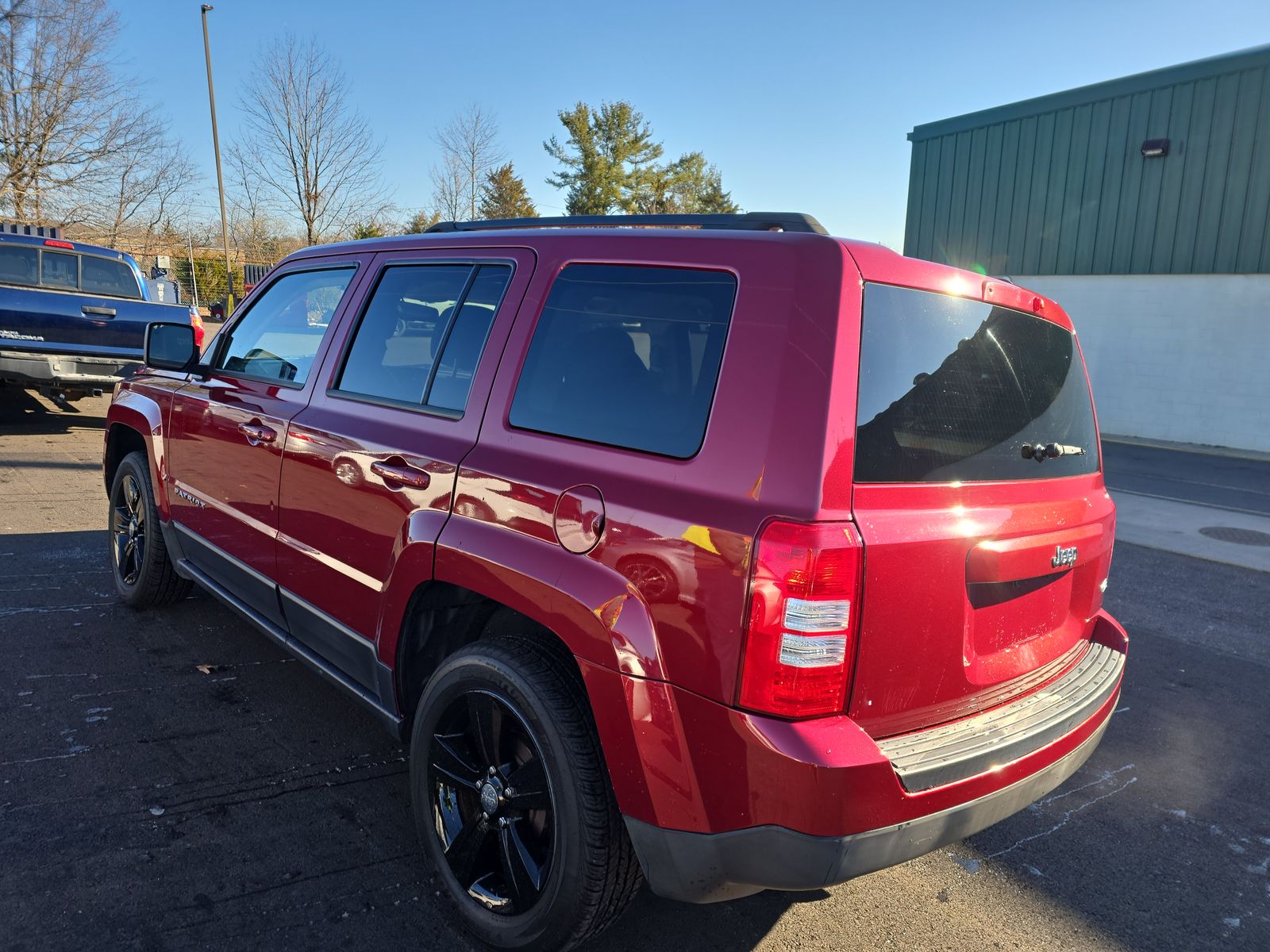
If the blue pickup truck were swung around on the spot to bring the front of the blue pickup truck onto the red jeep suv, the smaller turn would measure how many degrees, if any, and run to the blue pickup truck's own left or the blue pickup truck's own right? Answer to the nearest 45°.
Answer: approximately 180°

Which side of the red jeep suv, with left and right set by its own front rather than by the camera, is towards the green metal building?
right

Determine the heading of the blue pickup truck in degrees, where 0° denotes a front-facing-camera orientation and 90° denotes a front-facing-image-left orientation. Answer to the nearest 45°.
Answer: approximately 180°

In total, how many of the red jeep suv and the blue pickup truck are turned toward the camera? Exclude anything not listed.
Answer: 0

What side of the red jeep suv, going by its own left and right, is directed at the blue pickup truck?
front

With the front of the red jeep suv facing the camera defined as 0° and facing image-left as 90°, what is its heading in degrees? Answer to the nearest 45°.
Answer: approximately 135°

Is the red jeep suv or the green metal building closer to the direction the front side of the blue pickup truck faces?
the green metal building

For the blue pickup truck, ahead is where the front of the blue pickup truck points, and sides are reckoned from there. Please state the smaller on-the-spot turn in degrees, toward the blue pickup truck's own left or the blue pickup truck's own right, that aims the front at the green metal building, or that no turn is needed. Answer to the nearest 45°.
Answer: approximately 90° to the blue pickup truck's own right
